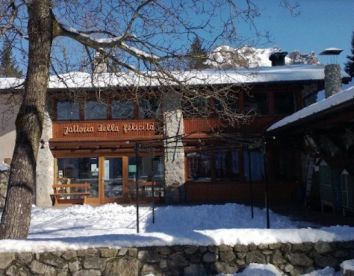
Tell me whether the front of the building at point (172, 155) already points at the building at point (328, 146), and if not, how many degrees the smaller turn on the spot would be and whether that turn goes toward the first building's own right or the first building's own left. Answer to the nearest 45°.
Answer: approximately 45° to the first building's own left

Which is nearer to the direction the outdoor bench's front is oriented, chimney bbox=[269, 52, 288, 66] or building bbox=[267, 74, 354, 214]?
the building

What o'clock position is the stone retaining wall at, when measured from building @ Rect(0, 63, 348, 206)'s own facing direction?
The stone retaining wall is roughly at 12 o'clock from the building.

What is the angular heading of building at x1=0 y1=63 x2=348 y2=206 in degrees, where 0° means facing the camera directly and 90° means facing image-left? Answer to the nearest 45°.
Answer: approximately 0°
